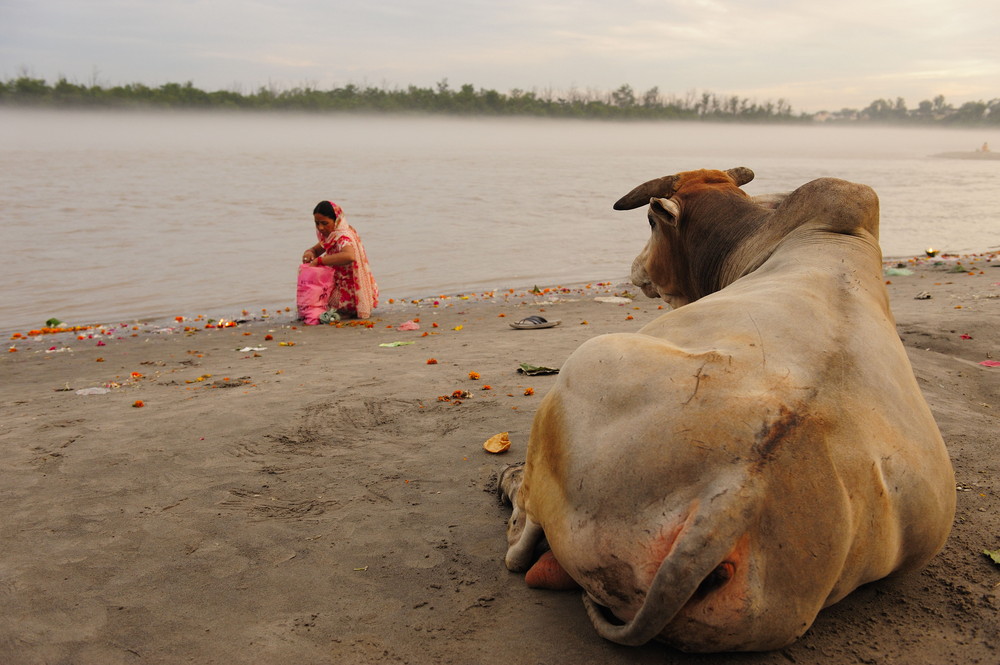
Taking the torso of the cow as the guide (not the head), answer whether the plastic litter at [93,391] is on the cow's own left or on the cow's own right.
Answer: on the cow's own left

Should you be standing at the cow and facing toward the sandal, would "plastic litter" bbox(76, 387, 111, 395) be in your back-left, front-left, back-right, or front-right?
front-left

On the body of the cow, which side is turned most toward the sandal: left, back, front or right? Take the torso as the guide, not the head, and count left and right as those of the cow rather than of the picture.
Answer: front

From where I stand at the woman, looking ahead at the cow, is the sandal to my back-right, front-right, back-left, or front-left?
front-left

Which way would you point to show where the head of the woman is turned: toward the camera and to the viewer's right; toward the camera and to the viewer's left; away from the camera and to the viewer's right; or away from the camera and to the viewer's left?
toward the camera and to the viewer's left

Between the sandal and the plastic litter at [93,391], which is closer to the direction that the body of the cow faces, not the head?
the sandal

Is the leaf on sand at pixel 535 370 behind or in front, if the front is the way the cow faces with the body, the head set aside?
in front

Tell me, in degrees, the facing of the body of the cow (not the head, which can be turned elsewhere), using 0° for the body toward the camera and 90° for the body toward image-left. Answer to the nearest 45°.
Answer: approximately 180°

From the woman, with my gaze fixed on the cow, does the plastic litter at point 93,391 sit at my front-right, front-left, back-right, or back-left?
front-right
